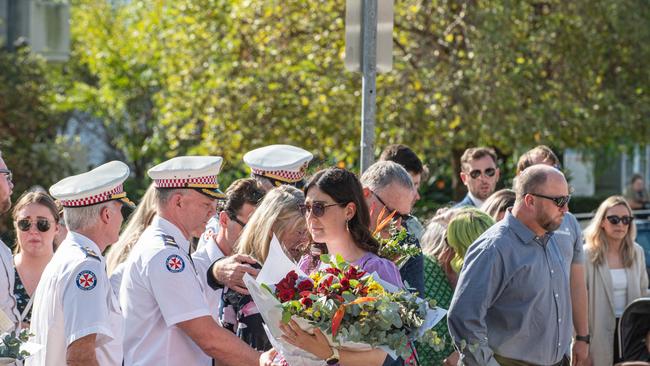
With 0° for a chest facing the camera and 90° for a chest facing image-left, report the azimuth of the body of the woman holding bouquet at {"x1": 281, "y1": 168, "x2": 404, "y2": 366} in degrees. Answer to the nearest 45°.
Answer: approximately 45°

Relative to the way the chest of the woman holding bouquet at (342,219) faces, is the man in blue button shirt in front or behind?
behind

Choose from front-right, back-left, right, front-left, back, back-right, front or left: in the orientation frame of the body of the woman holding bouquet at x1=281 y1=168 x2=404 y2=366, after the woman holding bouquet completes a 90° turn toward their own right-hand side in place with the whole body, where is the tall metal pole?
front-right

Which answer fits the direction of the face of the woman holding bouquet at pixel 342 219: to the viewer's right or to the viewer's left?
to the viewer's left

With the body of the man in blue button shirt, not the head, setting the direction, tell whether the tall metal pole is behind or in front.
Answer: behind
